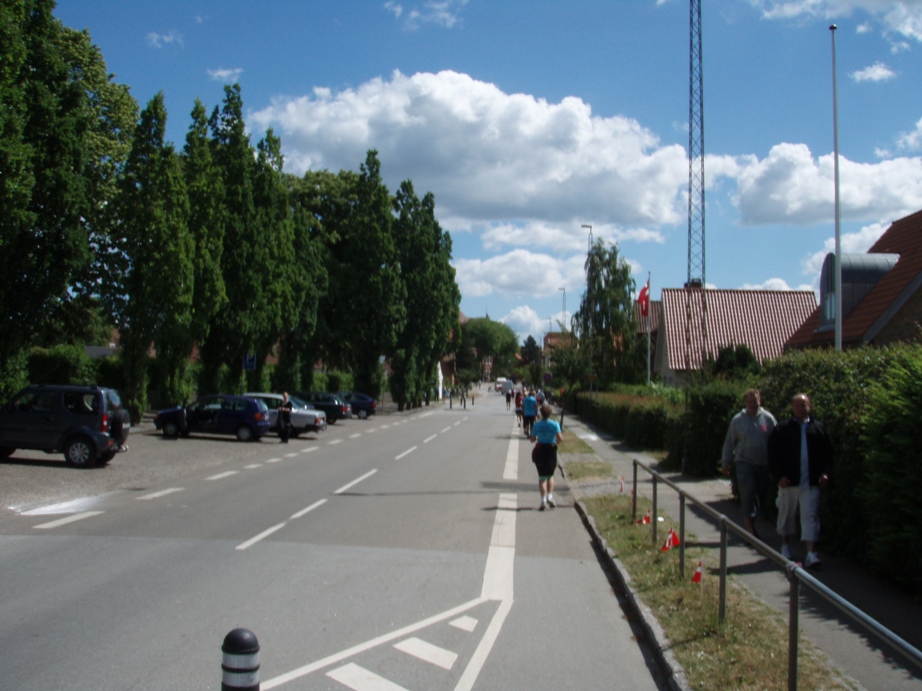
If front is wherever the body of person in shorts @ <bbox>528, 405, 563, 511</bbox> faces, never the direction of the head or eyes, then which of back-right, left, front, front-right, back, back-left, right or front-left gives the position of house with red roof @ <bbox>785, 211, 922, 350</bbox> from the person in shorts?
front-right

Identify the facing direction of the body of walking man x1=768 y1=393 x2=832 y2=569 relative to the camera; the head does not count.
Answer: toward the camera

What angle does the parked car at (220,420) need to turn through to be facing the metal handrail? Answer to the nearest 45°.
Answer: approximately 90° to its left

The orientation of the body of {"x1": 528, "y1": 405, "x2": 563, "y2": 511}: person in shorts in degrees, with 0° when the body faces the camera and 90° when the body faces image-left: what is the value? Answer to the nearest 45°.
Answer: approximately 180°

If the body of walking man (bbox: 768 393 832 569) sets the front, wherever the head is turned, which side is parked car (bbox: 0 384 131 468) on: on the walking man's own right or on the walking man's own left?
on the walking man's own right

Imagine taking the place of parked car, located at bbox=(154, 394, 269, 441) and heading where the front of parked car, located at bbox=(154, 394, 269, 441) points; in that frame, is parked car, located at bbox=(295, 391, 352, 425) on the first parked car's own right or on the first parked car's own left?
on the first parked car's own right

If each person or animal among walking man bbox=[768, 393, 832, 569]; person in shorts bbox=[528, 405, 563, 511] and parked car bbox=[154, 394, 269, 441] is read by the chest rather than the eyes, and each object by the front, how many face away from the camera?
1

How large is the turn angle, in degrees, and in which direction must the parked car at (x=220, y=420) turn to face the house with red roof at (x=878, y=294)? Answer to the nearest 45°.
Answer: approximately 180°

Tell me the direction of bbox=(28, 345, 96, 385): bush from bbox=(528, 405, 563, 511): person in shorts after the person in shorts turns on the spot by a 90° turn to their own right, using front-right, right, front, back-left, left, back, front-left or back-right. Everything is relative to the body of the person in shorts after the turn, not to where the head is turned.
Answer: back-left

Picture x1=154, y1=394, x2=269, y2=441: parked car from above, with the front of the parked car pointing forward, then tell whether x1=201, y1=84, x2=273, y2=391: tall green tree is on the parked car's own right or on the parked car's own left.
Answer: on the parked car's own right

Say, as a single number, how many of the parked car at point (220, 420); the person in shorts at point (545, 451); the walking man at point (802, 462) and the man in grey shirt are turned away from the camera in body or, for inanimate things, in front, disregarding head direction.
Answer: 1

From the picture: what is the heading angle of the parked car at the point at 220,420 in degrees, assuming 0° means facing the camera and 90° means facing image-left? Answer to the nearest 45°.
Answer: approximately 90°

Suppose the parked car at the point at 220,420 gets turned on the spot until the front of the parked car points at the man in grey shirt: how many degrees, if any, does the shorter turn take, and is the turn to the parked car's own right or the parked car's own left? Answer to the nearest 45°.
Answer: approximately 90° to the parked car's own left

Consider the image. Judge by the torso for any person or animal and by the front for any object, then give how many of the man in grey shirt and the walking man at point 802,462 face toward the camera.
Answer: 2

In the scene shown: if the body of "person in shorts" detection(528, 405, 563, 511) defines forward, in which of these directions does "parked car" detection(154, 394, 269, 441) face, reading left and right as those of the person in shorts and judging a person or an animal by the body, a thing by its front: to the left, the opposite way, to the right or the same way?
to the left

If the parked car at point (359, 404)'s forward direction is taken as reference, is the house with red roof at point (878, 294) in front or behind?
behind

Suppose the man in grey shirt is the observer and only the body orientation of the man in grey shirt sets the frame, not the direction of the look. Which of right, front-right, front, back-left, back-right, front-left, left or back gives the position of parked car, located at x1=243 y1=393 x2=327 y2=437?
back-right
